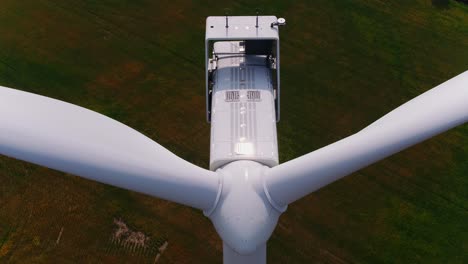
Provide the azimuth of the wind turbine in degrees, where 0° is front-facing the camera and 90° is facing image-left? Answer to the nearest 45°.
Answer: approximately 0°
